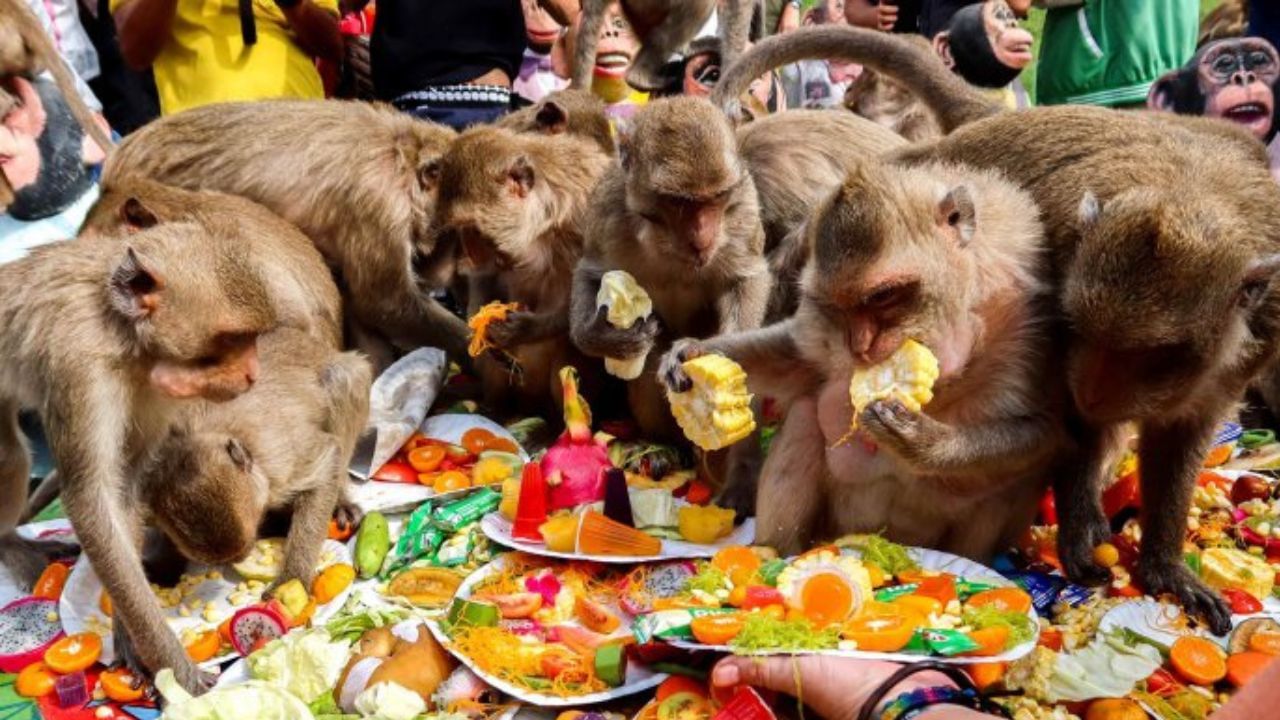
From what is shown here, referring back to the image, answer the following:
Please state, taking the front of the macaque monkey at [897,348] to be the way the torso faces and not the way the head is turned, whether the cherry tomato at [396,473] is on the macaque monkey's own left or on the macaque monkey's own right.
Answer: on the macaque monkey's own right

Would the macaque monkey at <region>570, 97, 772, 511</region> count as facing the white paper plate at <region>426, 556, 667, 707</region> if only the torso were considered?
yes

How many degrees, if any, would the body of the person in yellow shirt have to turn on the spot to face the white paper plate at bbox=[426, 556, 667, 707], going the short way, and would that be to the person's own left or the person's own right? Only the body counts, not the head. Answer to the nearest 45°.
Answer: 0° — they already face it

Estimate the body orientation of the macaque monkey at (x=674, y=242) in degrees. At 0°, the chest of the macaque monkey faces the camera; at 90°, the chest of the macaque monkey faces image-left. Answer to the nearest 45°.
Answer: approximately 0°

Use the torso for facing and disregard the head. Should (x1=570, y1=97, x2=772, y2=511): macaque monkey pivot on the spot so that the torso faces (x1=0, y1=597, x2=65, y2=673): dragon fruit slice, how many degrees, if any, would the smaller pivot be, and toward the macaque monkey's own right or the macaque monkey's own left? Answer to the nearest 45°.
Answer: approximately 45° to the macaque monkey's own right

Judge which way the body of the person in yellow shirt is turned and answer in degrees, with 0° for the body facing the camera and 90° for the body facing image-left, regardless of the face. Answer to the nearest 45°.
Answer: approximately 0°

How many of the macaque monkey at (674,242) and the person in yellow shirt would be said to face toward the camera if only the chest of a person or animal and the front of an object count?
2
